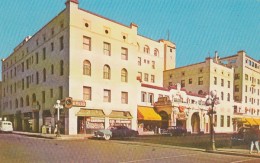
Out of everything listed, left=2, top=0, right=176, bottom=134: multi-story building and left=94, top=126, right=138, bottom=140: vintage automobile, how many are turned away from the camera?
0

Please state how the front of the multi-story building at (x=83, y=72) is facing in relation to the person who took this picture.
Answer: facing the viewer and to the right of the viewer

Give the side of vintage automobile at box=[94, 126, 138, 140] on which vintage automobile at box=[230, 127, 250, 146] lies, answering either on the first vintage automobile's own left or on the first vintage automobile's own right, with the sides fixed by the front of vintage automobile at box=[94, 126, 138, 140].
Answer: on the first vintage automobile's own left

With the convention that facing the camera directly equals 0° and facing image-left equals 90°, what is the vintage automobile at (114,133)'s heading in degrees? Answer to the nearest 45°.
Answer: approximately 45°
